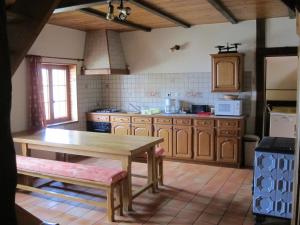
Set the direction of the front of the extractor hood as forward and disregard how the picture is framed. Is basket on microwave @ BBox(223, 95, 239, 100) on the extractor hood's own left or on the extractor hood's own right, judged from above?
on the extractor hood's own left

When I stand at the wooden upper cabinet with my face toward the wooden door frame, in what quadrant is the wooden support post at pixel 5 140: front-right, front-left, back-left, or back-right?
back-right

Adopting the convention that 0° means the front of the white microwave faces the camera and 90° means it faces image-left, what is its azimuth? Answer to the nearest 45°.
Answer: approximately 0°

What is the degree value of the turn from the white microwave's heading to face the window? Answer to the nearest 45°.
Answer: approximately 90° to its right

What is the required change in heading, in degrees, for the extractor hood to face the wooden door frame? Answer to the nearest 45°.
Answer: approximately 90° to its left

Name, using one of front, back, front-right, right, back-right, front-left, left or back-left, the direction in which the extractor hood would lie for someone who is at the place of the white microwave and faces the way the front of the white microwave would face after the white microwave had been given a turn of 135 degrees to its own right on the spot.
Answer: front-left

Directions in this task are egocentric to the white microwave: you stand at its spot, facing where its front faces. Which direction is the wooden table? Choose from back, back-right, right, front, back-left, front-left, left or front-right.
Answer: front-right

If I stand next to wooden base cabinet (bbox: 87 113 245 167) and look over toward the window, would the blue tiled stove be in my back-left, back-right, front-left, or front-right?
back-left

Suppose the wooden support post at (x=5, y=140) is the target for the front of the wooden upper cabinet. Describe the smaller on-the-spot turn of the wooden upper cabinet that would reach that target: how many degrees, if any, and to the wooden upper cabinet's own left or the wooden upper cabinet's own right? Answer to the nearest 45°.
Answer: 0° — it already faces it

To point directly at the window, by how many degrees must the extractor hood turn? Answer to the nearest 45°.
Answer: approximately 45° to its right

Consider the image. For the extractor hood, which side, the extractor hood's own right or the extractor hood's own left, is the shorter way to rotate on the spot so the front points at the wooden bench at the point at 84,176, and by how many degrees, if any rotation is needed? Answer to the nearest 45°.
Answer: approximately 45° to the extractor hood's own left

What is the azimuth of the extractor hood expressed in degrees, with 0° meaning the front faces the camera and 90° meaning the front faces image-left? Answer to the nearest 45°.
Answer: approximately 45°

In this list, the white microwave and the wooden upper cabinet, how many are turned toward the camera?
2
